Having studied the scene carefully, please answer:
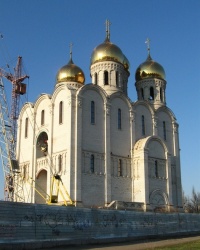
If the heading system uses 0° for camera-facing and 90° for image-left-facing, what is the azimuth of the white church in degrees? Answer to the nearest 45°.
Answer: approximately 45°
